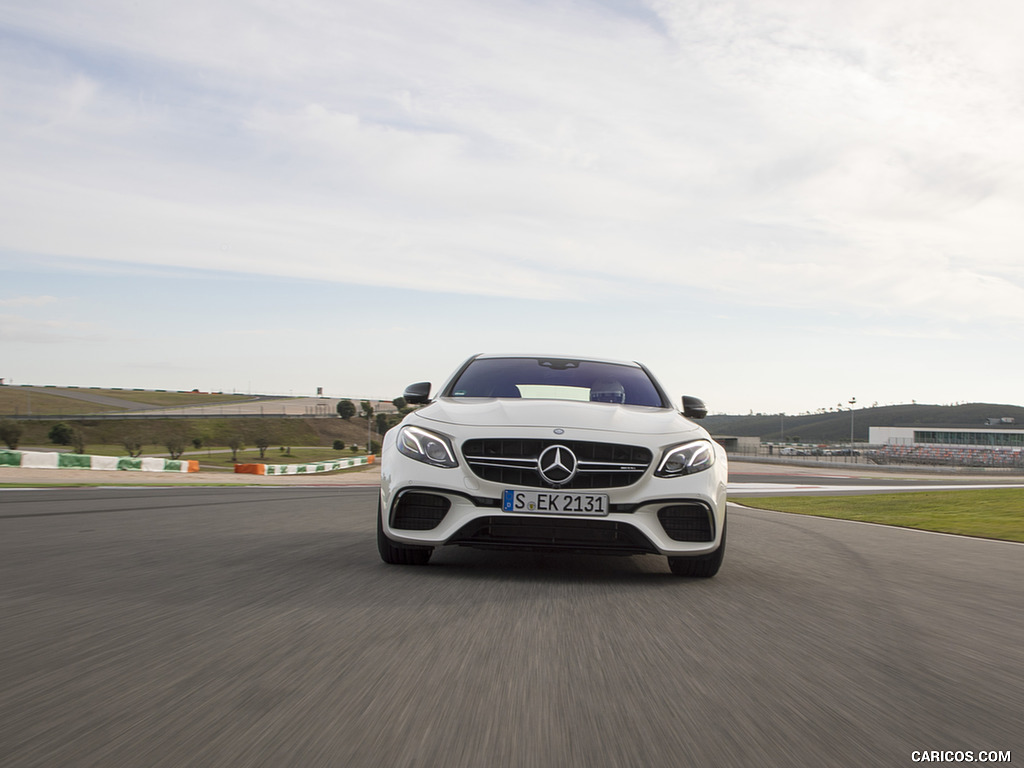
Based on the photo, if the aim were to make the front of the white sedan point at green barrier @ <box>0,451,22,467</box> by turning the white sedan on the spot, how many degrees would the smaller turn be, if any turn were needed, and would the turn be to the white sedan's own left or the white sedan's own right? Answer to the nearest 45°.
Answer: approximately 135° to the white sedan's own right

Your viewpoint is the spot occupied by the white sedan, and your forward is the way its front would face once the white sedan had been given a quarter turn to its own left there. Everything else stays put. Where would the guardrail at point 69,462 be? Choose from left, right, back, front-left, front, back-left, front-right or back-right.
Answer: back-left

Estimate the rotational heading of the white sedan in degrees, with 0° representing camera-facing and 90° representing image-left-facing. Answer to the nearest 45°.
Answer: approximately 0°
